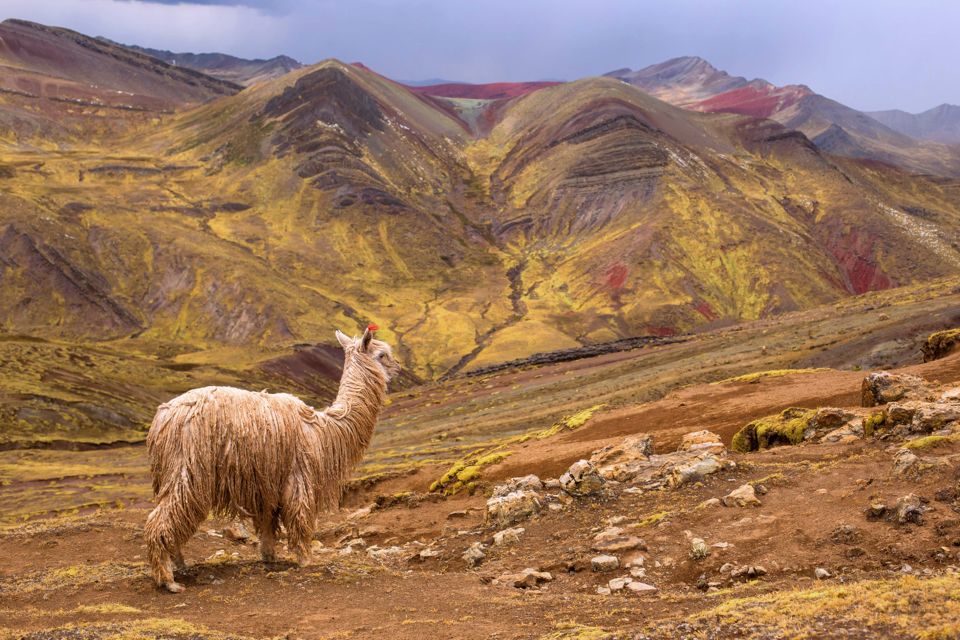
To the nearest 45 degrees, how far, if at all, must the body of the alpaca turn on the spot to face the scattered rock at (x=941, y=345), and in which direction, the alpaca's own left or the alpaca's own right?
0° — it already faces it

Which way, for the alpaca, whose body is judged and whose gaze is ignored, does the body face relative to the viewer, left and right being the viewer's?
facing away from the viewer and to the right of the viewer

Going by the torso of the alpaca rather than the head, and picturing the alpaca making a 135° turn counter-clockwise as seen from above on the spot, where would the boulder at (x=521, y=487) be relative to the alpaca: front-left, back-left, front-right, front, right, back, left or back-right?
back-right

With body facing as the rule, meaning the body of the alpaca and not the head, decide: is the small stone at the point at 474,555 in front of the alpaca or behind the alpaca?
in front

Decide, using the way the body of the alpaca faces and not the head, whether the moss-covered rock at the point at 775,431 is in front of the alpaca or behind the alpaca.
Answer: in front

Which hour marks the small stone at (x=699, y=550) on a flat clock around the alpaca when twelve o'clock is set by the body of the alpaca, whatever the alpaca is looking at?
The small stone is roughly at 2 o'clock from the alpaca.

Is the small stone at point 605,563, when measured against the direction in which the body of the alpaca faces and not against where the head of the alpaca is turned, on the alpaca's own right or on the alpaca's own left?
on the alpaca's own right

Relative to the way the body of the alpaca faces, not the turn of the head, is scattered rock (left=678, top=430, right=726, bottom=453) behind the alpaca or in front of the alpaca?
in front
